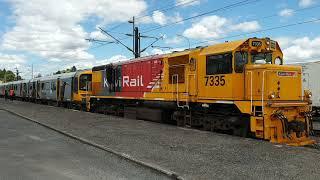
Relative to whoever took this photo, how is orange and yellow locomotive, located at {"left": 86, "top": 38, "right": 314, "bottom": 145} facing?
facing the viewer and to the right of the viewer

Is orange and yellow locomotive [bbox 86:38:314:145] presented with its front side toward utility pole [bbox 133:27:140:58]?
no
